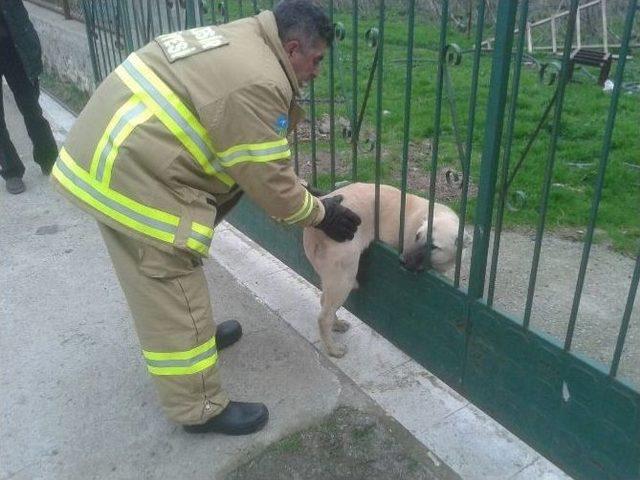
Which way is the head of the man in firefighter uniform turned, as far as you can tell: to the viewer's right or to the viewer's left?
to the viewer's right

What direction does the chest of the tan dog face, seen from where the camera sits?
to the viewer's right
